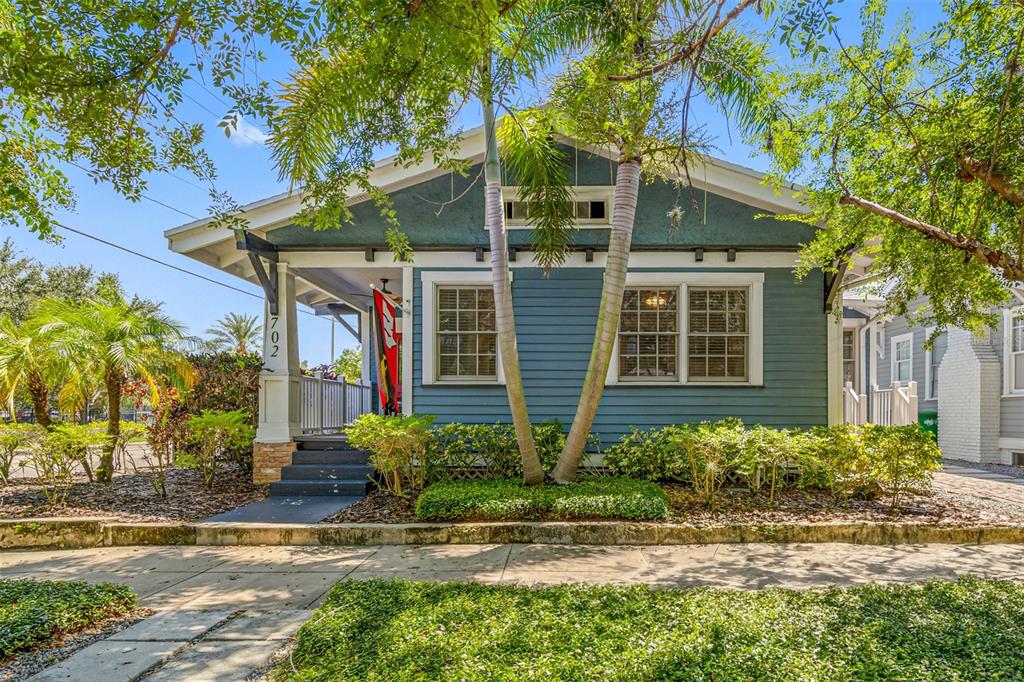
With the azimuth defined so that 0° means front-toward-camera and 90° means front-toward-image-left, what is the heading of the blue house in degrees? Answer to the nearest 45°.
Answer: approximately 0°

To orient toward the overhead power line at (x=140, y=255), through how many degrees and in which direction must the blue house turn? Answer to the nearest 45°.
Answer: approximately 135° to its right

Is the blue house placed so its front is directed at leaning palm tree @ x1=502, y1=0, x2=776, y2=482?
yes

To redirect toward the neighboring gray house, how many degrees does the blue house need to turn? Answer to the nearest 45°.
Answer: approximately 135° to its left

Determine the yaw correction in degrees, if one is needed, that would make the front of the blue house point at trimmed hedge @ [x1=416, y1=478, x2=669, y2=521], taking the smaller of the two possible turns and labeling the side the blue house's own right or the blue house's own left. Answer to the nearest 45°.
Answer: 0° — it already faces it

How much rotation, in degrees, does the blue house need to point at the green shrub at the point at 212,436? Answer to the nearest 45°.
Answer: approximately 90° to its right

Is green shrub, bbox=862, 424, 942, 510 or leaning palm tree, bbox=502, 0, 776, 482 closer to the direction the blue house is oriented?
the leaning palm tree

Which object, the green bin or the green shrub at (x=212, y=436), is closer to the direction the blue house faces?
the green shrub

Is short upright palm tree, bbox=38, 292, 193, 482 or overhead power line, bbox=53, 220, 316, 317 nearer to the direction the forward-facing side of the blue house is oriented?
the short upright palm tree
